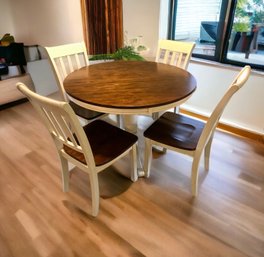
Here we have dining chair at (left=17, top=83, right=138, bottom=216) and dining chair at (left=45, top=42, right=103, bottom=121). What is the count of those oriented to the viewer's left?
0

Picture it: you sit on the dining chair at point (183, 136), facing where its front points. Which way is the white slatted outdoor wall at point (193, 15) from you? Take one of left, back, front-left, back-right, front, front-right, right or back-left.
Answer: front-right

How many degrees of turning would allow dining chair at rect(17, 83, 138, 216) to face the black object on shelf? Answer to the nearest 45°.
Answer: approximately 45° to its left

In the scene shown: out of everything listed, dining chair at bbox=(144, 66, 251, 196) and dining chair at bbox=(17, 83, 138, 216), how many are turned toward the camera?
0

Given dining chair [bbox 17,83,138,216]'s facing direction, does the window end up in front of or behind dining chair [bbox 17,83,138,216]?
in front

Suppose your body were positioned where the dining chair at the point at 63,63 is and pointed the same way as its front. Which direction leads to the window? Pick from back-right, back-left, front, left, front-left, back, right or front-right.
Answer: front-left

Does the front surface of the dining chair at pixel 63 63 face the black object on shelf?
no

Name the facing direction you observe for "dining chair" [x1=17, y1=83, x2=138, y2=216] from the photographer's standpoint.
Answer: facing away from the viewer and to the right of the viewer

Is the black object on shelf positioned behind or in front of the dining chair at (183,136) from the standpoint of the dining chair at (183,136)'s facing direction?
in front

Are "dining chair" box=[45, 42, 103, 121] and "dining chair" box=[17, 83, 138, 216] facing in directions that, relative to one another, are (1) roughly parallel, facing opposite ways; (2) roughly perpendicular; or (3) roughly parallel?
roughly perpendicular

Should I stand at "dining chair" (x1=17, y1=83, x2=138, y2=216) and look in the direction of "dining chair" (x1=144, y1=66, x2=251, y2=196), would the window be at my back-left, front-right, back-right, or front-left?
front-left

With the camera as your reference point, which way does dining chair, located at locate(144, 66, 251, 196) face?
facing away from the viewer and to the left of the viewer

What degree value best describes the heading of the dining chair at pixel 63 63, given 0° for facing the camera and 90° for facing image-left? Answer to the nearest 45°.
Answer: approximately 315°

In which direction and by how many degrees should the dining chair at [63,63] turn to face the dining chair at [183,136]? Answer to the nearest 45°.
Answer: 0° — it already faces it

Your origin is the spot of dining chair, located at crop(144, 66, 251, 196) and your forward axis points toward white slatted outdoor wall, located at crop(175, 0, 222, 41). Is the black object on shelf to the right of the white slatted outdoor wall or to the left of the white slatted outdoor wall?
left
